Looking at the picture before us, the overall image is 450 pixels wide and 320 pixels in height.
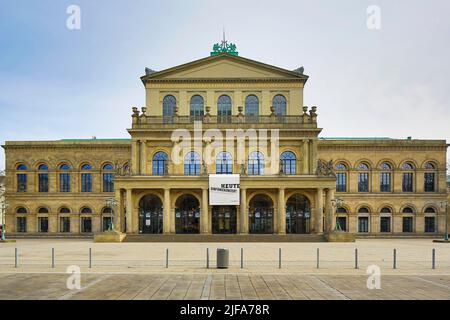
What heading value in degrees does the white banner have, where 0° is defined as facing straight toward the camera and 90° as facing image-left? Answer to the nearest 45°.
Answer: approximately 0°

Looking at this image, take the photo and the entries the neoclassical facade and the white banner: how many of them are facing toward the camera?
2

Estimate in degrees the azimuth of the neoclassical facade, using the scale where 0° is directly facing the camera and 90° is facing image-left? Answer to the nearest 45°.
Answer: approximately 0°

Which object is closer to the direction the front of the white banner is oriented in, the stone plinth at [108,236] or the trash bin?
the trash bin

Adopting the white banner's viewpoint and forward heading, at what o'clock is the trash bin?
The trash bin is roughly at 12 o'clock from the white banner.

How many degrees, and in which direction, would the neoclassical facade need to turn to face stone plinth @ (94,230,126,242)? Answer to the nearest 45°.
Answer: approximately 45° to its right

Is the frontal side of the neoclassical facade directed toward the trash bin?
yes

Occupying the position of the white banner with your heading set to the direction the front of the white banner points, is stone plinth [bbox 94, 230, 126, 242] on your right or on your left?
on your right
